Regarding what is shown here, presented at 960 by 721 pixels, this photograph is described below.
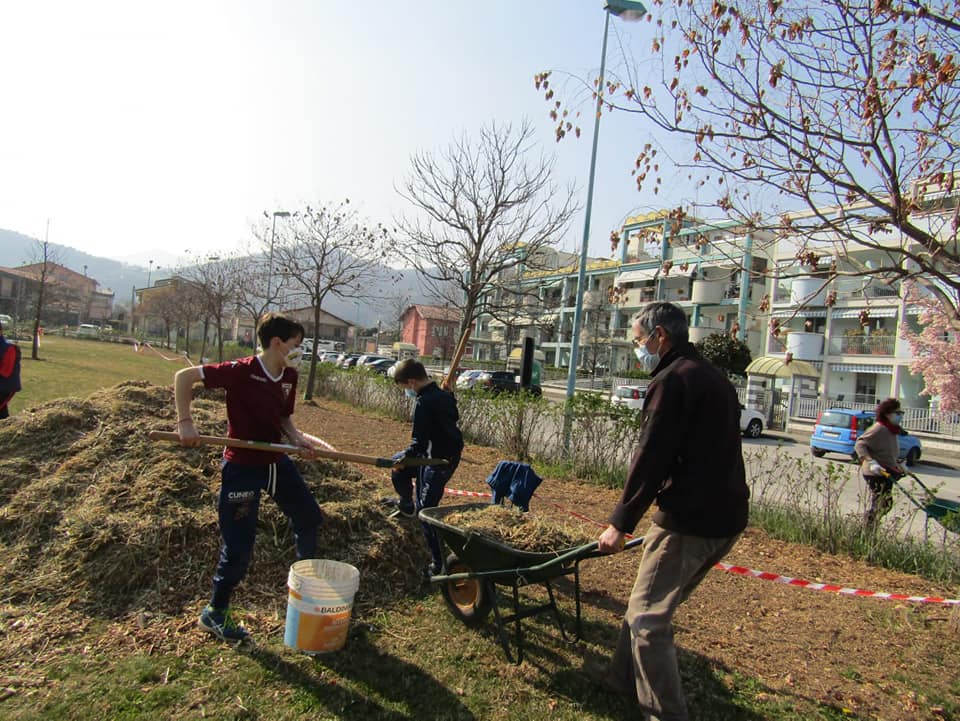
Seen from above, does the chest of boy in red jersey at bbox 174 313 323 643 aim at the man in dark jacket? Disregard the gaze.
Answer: yes

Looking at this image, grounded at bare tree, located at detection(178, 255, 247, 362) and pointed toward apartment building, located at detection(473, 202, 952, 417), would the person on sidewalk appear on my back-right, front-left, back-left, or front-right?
front-right

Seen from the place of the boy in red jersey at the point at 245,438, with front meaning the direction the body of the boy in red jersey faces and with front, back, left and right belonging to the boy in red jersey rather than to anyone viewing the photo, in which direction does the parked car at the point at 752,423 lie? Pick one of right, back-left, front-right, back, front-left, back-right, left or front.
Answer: left

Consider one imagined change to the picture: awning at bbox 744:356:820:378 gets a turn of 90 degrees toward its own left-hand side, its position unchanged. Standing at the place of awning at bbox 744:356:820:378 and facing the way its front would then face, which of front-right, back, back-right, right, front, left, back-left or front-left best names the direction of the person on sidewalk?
front-right

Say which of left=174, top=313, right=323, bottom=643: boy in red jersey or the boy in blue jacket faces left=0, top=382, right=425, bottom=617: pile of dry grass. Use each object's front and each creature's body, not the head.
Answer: the boy in blue jacket

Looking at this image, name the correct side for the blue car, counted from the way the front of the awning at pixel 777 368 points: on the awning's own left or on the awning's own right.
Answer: on the awning's own left

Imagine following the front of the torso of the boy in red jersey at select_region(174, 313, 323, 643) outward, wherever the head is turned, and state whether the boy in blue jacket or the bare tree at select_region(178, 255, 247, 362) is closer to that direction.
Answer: the boy in blue jacket

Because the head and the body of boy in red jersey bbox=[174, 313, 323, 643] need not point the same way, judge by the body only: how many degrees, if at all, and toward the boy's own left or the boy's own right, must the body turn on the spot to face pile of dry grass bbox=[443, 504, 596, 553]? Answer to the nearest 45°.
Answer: approximately 45° to the boy's own left

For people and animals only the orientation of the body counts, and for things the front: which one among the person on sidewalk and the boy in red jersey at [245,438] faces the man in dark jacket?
the boy in red jersey

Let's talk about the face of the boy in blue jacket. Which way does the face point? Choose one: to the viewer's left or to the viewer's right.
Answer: to the viewer's left

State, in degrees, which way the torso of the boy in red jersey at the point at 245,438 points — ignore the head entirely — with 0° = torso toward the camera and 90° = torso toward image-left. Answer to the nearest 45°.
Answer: approximately 315°

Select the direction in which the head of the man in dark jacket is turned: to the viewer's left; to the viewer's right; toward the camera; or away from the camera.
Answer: to the viewer's left

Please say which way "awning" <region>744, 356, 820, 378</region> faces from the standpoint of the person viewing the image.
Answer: facing the viewer and to the left of the viewer
